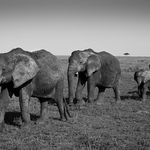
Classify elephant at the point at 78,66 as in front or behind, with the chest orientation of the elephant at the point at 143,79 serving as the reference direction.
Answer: in front

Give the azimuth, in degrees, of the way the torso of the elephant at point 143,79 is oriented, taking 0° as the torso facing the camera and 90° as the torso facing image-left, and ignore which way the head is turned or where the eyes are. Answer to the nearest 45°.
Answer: approximately 90°

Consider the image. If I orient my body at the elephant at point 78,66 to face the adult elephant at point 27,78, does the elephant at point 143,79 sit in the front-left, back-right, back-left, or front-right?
back-left

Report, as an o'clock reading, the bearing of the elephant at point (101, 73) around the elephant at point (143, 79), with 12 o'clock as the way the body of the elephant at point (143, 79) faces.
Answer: the elephant at point (101, 73) is roughly at 11 o'clock from the elephant at point (143, 79).

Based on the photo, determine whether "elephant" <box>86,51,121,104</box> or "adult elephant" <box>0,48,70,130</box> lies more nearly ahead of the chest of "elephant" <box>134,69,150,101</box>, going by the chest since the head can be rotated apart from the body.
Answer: the elephant
